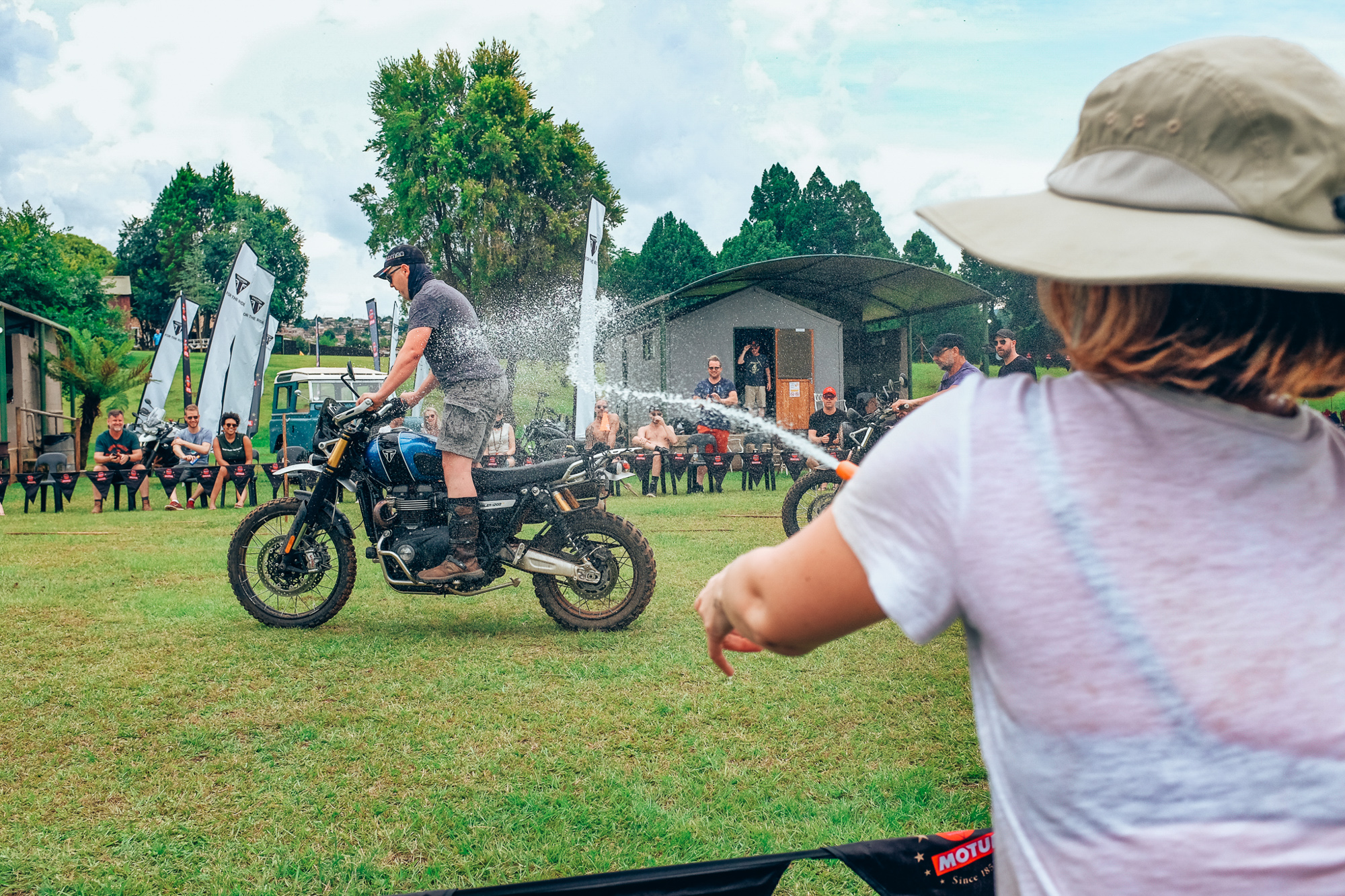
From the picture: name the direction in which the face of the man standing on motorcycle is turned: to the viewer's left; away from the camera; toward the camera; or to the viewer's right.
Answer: to the viewer's left

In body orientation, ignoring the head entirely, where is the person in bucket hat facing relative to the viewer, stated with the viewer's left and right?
facing away from the viewer and to the left of the viewer

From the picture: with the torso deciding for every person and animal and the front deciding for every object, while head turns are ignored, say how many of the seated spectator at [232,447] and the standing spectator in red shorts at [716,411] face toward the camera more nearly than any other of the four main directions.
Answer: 2

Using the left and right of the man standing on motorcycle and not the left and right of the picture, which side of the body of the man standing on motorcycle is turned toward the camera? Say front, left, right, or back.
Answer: left

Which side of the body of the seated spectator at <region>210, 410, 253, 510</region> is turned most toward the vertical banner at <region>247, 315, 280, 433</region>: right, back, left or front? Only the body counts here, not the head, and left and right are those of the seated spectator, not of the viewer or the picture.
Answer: back

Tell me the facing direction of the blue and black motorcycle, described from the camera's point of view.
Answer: facing to the left of the viewer

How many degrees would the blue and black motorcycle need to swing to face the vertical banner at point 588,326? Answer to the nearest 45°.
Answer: approximately 90° to its right

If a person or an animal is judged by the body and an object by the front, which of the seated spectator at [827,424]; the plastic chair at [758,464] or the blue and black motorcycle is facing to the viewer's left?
the blue and black motorcycle

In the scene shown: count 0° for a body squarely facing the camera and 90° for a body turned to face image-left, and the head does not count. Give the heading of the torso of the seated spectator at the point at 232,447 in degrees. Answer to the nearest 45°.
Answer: approximately 0°

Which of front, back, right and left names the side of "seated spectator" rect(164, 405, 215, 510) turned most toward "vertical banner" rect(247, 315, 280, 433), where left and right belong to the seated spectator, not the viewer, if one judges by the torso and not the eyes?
back

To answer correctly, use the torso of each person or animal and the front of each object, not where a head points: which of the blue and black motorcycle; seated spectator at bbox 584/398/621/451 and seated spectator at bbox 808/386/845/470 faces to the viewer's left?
the blue and black motorcycle

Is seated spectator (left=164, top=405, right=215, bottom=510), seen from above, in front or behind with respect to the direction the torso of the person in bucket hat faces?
in front

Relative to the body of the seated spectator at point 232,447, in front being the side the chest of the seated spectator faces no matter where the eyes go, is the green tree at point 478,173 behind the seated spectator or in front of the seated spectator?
behind

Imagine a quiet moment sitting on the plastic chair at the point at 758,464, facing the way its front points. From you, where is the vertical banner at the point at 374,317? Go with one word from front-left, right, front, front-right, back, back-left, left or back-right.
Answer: back-right
